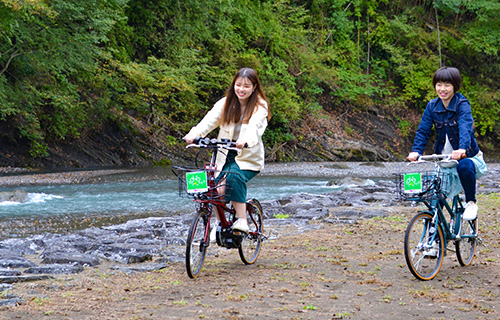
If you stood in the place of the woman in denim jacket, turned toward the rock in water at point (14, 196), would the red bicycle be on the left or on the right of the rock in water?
left

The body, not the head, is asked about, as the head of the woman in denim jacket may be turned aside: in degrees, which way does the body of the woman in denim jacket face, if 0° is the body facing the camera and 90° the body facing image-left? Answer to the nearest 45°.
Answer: approximately 45°

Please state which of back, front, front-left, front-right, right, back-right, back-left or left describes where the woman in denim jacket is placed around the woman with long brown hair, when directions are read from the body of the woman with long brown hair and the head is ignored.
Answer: back-left

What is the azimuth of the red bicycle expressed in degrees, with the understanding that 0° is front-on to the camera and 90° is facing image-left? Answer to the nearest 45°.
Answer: approximately 45°

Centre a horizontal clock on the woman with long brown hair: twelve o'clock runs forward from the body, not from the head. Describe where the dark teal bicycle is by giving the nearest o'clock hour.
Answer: The dark teal bicycle is roughly at 8 o'clock from the woman with long brown hair.

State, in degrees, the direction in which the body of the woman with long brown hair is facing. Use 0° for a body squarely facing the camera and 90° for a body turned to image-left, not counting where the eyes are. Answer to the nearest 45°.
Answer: approximately 45°

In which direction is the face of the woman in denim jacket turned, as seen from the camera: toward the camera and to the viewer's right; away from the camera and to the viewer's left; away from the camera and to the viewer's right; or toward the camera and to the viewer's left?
toward the camera and to the viewer's left

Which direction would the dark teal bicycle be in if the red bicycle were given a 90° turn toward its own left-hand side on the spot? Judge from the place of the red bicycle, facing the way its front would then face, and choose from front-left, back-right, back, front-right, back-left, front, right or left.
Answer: front-left

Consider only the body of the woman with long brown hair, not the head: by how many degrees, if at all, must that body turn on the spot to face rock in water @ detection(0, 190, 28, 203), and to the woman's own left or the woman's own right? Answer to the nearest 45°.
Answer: approximately 90° to the woman's own right

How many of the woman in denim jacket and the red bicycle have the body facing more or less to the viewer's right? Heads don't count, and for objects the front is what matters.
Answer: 0

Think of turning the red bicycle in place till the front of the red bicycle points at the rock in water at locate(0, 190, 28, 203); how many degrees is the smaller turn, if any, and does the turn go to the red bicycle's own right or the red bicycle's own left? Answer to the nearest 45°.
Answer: approximately 90° to the red bicycle's own right
